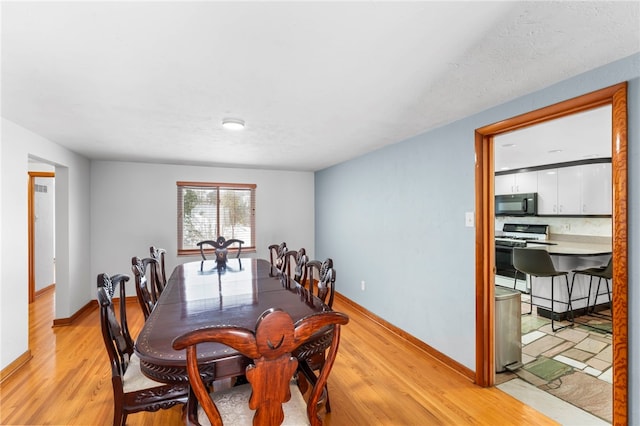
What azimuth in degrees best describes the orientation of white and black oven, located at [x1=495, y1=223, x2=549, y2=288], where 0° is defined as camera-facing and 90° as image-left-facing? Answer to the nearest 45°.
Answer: approximately 45°

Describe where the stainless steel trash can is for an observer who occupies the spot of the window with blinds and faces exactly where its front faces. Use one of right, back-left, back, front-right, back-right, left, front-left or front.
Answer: front-left

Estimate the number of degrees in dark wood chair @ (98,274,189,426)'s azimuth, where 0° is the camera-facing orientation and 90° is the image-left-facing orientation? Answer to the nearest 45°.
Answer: approximately 270°

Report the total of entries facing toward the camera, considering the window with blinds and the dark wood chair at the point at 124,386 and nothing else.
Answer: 1
